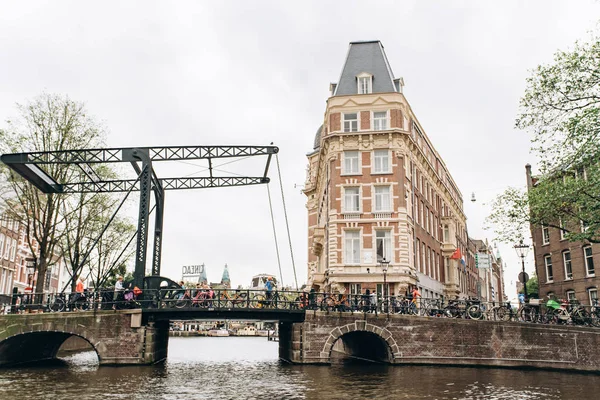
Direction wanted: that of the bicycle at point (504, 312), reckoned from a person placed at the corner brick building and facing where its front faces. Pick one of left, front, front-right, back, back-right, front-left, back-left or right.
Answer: front-left

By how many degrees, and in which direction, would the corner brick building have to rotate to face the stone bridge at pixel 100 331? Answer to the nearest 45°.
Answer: approximately 45° to its right

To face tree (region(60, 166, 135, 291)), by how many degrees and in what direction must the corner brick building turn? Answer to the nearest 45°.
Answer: approximately 90° to its right

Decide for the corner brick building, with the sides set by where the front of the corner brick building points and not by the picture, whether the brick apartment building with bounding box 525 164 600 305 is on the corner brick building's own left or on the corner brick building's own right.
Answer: on the corner brick building's own left

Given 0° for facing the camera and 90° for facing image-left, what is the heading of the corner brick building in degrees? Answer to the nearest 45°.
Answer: approximately 0°
